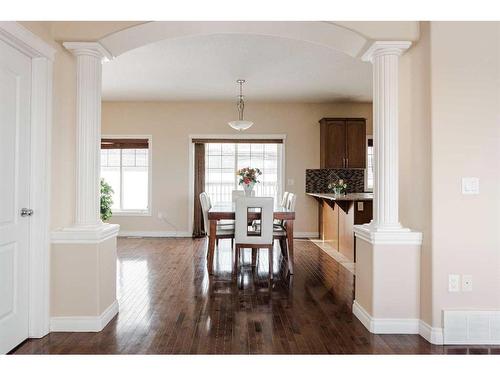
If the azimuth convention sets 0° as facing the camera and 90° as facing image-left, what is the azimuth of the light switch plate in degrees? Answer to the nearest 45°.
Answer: approximately 0°

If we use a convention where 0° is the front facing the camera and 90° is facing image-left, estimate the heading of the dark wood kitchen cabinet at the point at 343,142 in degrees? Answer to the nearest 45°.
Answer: approximately 0°

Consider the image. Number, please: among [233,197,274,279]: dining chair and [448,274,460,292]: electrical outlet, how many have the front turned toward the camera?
1

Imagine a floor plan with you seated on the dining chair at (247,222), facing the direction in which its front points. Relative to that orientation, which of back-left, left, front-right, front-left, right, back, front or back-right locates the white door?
back-left

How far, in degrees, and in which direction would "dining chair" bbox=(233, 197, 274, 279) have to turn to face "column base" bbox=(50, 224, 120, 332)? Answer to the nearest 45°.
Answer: approximately 135° to its left

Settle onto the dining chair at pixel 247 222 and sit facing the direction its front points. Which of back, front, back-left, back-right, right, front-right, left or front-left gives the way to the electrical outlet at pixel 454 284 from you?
back-right

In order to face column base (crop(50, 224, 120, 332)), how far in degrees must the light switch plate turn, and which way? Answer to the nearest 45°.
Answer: approximately 45° to its right

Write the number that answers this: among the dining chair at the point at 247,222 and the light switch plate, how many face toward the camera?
1

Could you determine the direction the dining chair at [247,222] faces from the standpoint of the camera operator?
facing away from the viewer

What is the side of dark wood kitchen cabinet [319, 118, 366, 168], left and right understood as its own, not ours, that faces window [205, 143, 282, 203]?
right
